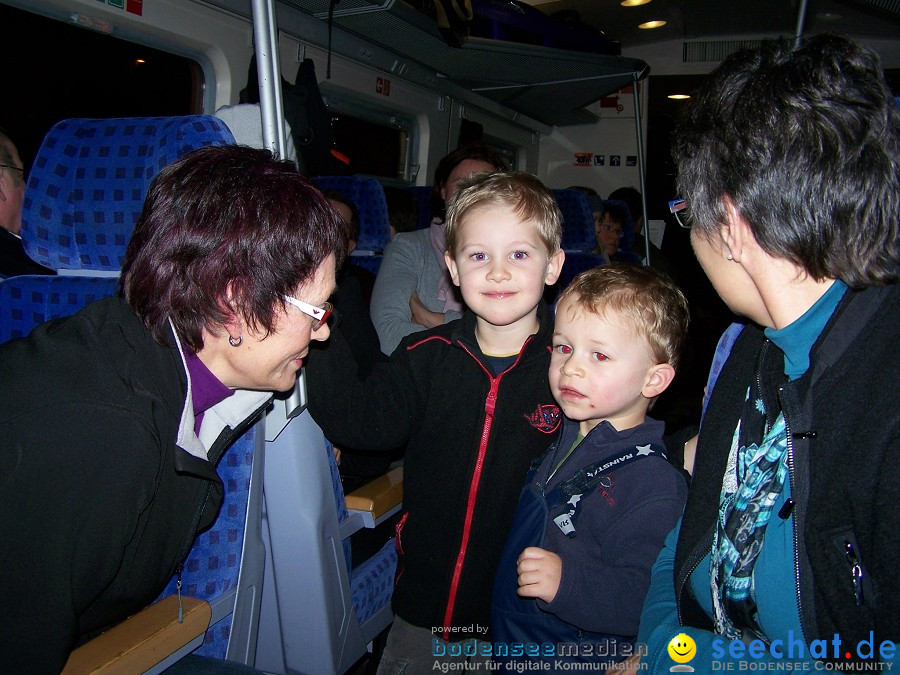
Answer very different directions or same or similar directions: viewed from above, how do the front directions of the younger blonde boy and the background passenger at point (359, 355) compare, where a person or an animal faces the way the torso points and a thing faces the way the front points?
same or similar directions

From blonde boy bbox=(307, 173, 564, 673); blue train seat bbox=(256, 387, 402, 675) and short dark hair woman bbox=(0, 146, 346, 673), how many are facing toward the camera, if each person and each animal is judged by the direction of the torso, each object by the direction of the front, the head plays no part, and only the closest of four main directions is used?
1

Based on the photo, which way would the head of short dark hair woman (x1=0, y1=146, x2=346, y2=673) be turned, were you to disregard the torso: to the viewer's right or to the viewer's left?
to the viewer's right

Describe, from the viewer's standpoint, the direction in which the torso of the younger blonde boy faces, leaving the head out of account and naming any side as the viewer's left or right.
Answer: facing the viewer and to the left of the viewer

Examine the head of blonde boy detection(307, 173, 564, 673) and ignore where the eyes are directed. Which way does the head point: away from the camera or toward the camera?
toward the camera

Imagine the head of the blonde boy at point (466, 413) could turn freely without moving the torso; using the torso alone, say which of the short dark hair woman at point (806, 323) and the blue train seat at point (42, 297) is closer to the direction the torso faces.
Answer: the short dark hair woman
